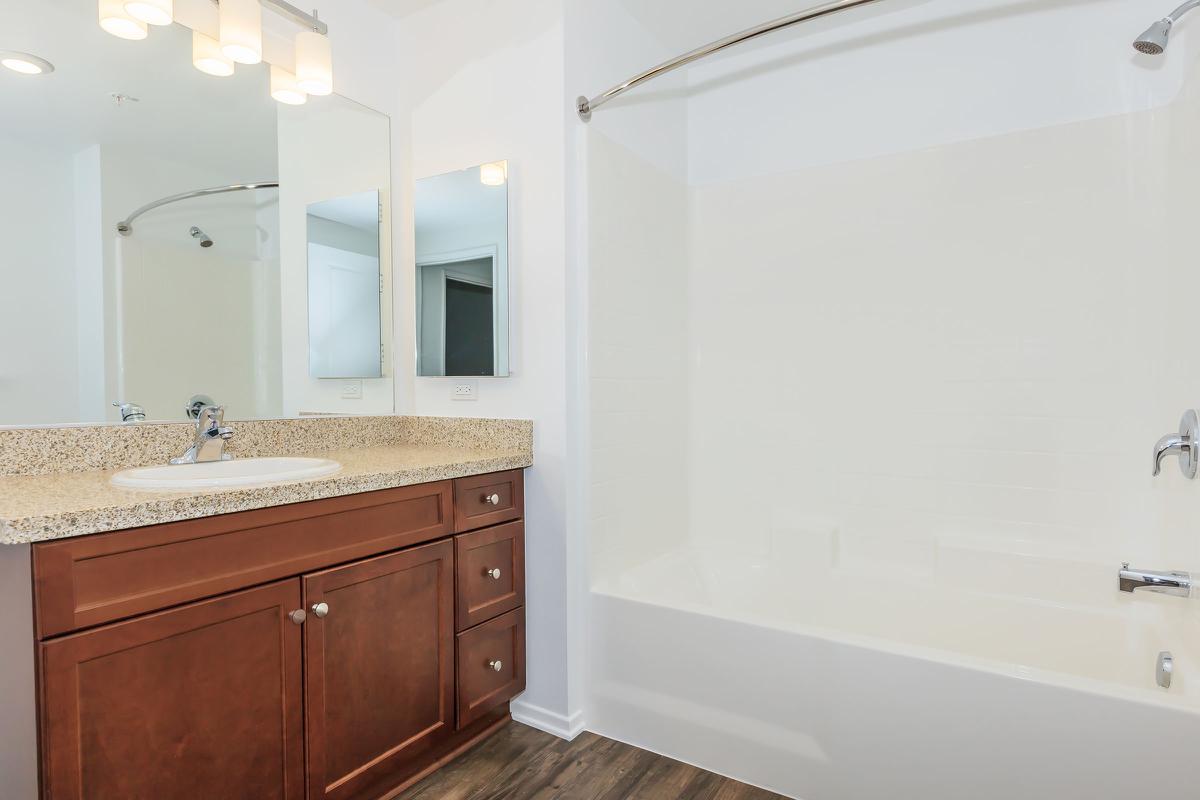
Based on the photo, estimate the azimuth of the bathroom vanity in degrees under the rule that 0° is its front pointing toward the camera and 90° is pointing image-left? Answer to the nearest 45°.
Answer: approximately 315°

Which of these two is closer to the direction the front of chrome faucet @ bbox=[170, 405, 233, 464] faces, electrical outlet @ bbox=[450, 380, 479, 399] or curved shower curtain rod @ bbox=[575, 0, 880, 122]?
the curved shower curtain rod

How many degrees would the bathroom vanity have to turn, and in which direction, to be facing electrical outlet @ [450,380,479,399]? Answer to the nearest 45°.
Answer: approximately 90° to its left

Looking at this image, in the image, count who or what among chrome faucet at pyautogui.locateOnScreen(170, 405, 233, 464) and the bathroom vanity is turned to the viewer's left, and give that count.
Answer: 0

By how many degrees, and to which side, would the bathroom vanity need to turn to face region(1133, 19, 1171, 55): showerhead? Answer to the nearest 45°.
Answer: approximately 45° to its left
